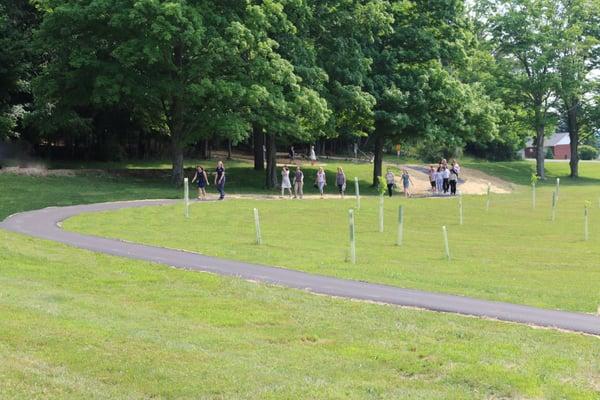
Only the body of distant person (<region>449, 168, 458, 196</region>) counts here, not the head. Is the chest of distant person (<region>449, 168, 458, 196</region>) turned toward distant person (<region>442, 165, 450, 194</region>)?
no

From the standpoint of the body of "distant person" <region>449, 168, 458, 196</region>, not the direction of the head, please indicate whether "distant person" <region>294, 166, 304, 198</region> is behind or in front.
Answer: in front

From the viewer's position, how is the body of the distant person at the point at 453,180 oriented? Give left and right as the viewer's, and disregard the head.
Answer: facing the viewer and to the left of the viewer

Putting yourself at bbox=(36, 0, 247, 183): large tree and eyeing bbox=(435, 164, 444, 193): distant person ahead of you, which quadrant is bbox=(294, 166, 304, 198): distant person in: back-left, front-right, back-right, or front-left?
front-right

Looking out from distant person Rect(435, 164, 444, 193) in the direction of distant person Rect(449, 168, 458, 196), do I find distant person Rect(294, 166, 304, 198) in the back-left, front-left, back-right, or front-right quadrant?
back-right

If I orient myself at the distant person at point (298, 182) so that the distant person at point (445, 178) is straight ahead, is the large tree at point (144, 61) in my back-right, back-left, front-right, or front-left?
back-left
